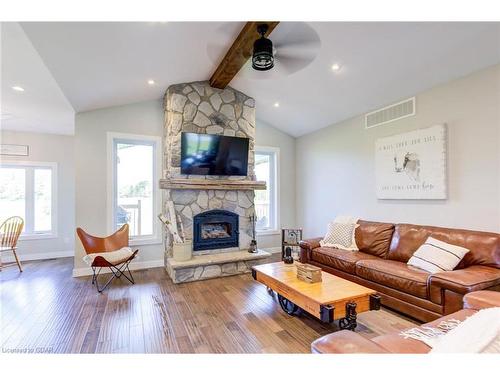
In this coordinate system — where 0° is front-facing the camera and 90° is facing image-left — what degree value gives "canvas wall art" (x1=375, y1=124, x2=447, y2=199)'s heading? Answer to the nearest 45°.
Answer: approximately 45°

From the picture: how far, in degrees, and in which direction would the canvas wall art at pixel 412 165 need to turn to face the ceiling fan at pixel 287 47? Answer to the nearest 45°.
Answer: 0° — it already faces it

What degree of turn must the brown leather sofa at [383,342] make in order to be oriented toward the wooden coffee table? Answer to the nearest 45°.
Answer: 0° — it already faces it

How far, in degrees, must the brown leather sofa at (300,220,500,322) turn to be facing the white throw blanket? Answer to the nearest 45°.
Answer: approximately 45° to its left

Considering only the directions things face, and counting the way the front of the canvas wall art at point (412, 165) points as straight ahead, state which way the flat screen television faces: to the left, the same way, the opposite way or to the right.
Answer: to the left

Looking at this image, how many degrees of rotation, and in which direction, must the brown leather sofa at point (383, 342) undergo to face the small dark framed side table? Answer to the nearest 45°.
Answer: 0° — it already faces it

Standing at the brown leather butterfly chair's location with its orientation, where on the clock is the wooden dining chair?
The wooden dining chair is roughly at 6 o'clock from the brown leather butterfly chair.

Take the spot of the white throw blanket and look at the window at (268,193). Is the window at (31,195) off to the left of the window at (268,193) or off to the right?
left
